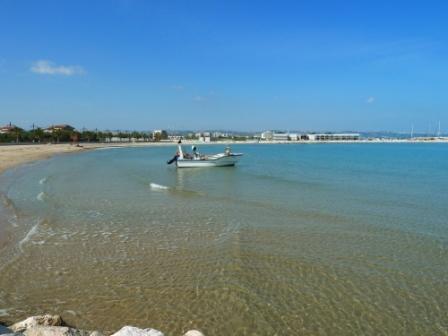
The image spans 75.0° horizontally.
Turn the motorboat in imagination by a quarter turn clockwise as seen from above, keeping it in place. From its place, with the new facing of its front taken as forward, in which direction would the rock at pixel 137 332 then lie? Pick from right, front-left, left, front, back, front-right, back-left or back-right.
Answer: front

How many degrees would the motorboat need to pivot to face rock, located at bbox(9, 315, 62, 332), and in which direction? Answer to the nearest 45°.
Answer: approximately 90° to its right

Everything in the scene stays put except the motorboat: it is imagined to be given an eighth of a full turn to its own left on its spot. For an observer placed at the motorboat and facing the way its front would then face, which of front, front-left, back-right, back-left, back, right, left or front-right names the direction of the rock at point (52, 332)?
back-right

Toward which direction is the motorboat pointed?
to the viewer's right
